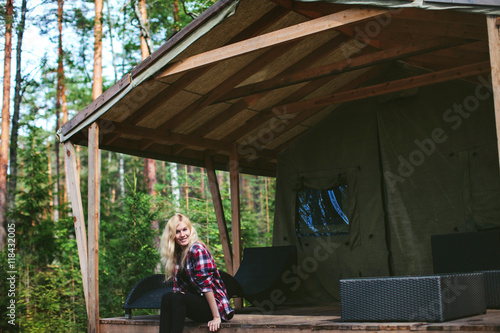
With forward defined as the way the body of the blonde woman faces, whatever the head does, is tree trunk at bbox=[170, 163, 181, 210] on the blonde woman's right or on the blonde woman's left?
on the blonde woman's right

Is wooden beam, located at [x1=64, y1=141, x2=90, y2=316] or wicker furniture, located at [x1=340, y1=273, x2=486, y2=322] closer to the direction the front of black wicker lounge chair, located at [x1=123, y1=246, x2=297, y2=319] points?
the wooden beam

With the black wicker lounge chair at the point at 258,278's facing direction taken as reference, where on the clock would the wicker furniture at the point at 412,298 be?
The wicker furniture is roughly at 10 o'clock from the black wicker lounge chair.

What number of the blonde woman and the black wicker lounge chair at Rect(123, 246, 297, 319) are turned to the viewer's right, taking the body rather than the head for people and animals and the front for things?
0

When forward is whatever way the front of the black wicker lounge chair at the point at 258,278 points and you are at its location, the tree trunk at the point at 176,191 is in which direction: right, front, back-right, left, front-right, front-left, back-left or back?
back-right

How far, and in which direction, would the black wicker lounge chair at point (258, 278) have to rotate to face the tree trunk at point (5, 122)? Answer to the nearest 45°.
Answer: approximately 90° to its right

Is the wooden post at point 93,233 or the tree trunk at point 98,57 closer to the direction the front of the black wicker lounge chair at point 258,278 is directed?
the wooden post

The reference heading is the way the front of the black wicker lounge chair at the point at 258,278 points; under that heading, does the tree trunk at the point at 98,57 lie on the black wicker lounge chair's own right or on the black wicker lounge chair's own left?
on the black wicker lounge chair's own right

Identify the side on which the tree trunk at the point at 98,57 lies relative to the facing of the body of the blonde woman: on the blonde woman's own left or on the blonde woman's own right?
on the blonde woman's own right

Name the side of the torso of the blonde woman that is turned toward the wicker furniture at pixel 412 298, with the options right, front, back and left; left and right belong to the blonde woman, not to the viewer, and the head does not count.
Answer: left

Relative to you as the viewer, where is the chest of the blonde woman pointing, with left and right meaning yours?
facing the viewer and to the left of the viewer
